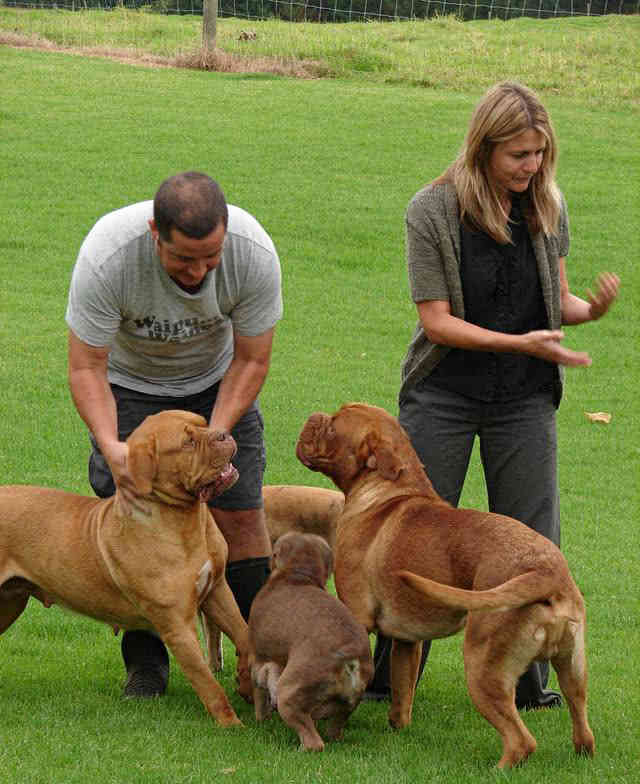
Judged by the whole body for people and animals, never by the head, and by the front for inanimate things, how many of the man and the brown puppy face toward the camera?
1

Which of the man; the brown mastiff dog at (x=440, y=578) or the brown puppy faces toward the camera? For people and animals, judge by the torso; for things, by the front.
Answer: the man

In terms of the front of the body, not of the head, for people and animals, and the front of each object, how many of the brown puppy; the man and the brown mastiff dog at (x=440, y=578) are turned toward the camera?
1

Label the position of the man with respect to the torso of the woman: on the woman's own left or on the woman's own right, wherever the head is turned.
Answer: on the woman's own right

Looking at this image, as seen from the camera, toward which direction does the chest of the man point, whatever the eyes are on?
toward the camera

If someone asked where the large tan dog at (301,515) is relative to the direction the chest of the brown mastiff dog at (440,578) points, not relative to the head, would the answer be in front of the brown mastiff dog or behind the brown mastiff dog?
in front

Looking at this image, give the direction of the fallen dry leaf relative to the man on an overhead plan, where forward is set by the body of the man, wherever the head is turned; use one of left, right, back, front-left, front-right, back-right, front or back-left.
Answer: back-left

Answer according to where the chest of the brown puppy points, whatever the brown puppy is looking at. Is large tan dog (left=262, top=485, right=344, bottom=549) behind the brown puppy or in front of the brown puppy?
in front

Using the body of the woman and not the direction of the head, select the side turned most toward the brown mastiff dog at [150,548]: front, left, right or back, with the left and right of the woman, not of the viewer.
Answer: right
